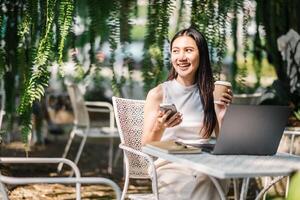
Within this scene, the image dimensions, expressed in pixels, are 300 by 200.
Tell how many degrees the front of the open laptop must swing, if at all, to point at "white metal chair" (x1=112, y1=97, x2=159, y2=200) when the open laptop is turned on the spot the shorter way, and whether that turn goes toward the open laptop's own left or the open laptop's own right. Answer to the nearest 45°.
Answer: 0° — it already faces it

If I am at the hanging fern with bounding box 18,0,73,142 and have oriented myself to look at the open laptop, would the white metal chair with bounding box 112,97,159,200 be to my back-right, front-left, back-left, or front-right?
front-left

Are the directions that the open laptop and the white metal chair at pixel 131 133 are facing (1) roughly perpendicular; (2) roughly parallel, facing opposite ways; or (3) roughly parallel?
roughly parallel, facing opposite ways

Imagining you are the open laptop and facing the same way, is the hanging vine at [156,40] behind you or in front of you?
in front

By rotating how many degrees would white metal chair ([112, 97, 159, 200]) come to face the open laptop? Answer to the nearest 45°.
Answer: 0° — it already faces it

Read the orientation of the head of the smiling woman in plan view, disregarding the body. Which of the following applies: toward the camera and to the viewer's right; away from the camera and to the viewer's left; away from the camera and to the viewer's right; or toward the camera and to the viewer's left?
toward the camera and to the viewer's left

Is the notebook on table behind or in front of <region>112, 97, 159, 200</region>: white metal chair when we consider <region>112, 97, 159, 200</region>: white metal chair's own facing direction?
in front

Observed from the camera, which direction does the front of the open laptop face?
facing away from the viewer and to the left of the viewer

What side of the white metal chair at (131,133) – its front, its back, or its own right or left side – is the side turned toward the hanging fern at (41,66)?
back

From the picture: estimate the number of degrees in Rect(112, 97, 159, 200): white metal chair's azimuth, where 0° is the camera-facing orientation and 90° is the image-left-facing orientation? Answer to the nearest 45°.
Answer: approximately 315°
